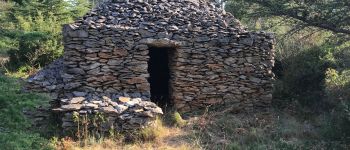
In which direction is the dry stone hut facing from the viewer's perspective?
toward the camera

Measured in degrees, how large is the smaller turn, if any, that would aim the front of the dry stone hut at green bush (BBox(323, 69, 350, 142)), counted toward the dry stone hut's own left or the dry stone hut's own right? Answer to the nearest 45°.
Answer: approximately 90° to the dry stone hut's own left

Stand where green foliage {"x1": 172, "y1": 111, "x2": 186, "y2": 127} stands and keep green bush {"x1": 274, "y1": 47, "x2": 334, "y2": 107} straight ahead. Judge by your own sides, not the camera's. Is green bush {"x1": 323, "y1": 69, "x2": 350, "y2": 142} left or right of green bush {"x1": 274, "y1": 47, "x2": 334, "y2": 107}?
right

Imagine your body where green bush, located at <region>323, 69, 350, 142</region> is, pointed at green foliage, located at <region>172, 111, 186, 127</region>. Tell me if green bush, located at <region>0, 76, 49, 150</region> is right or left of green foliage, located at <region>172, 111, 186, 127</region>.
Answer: left

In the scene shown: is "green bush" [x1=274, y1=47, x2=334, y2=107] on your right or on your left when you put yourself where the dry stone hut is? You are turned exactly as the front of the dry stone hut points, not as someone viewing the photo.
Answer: on your left
